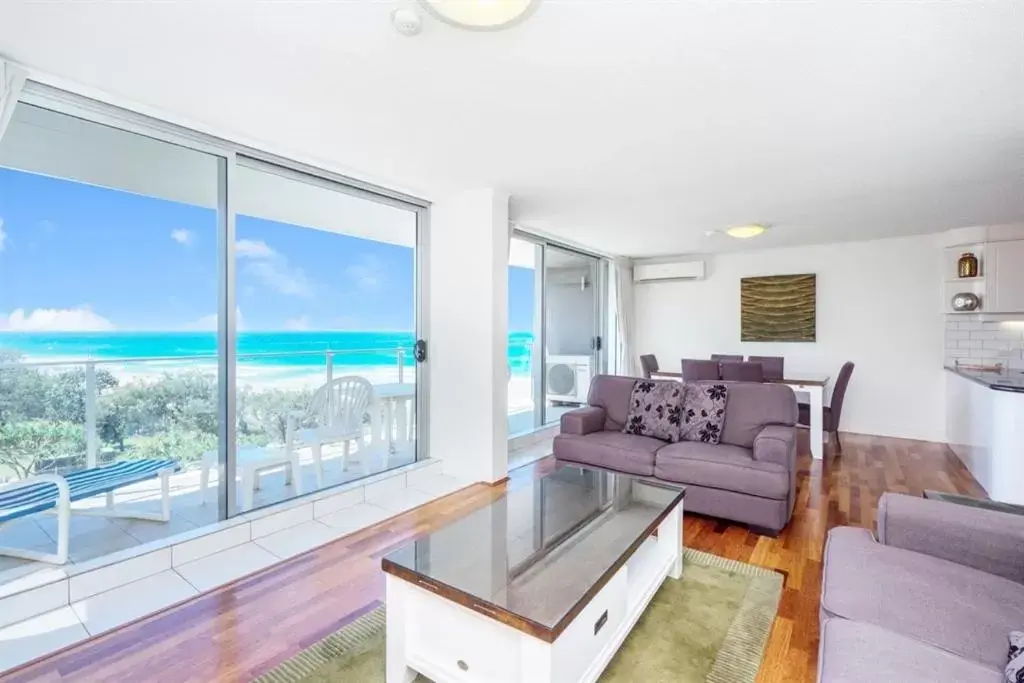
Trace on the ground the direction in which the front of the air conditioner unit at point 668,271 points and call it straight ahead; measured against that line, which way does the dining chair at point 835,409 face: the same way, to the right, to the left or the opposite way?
to the right

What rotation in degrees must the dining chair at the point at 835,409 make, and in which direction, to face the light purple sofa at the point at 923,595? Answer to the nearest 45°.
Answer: approximately 90° to its left

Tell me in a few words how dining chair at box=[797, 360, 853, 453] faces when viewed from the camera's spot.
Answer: facing to the left of the viewer

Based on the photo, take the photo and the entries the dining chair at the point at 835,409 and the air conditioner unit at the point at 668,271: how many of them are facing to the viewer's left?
1

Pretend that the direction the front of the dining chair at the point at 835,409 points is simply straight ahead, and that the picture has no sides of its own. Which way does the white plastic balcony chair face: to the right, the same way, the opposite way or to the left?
to the left

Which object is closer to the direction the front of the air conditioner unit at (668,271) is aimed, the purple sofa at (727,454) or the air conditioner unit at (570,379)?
the purple sofa

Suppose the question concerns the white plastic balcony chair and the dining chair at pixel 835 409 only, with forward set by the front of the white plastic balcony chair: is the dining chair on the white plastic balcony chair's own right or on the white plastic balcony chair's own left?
on the white plastic balcony chair's own left

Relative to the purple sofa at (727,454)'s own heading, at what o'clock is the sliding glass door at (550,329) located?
The sliding glass door is roughly at 3 o'clock from the purple sofa.

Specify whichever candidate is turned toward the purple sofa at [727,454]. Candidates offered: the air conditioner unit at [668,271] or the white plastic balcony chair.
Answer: the air conditioner unit

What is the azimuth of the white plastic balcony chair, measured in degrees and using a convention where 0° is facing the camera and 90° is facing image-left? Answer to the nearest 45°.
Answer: approximately 45°

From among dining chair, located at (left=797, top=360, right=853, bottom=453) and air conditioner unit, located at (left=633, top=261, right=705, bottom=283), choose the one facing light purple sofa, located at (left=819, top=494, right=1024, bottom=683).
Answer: the air conditioner unit

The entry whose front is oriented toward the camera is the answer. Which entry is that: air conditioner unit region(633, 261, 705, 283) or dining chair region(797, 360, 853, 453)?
the air conditioner unit

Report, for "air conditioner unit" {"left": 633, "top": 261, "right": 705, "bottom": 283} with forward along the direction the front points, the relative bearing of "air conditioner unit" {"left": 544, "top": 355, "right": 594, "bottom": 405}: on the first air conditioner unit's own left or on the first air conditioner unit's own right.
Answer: on the first air conditioner unit's own right

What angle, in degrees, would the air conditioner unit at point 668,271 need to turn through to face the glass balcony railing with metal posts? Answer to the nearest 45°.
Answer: approximately 45° to its right

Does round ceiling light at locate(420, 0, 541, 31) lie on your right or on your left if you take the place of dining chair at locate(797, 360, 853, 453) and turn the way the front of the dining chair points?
on your left

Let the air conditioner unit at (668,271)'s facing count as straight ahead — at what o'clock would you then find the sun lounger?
The sun lounger is roughly at 1 o'clock from the air conditioner unit.

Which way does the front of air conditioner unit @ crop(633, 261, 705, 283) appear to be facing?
toward the camera
